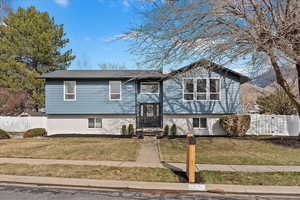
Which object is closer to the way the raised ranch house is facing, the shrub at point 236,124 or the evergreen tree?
the shrub

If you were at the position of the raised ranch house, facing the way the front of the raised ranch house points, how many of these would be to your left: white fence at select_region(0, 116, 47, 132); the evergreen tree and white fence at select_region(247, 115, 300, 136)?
1

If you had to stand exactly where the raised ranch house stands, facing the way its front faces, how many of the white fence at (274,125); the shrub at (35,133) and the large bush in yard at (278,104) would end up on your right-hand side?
1

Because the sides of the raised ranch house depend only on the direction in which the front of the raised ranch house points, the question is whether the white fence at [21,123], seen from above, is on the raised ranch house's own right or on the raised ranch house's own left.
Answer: on the raised ranch house's own right

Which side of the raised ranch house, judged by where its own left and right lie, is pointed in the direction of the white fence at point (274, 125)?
left

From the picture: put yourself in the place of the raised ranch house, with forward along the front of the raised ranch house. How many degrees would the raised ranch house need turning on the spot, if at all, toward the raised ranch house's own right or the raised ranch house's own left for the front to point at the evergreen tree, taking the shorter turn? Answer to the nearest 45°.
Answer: approximately 135° to the raised ranch house's own right

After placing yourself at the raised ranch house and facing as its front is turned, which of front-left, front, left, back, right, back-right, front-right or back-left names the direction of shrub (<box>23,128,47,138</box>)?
right

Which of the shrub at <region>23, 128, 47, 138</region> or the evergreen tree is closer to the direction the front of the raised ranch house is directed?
the shrub

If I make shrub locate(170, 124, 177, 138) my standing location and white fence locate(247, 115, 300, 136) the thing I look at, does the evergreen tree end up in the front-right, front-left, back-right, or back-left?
back-left

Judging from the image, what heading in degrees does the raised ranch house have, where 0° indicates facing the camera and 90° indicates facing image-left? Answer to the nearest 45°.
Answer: approximately 0°
